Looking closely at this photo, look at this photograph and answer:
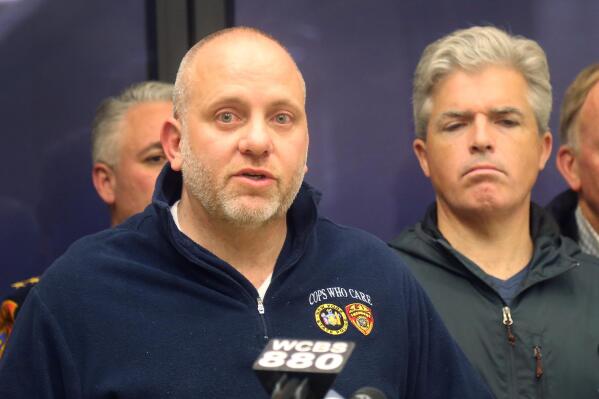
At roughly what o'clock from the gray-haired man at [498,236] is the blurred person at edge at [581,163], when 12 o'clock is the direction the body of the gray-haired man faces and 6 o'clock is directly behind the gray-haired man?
The blurred person at edge is roughly at 7 o'clock from the gray-haired man.

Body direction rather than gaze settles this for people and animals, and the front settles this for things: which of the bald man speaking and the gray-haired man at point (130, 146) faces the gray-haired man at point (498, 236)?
the gray-haired man at point (130, 146)

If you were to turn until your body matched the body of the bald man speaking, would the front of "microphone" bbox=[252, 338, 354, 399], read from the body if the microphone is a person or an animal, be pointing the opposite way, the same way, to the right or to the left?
the opposite way

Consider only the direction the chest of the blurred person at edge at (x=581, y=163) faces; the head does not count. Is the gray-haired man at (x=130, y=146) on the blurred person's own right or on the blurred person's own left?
on the blurred person's own right

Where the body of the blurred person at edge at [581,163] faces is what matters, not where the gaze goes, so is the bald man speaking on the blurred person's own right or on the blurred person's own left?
on the blurred person's own right

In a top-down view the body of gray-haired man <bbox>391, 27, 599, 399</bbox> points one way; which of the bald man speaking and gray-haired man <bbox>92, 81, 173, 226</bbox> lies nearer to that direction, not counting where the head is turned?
the bald man speaking

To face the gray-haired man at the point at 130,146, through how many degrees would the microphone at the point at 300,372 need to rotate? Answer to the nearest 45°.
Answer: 0° — it already faces them

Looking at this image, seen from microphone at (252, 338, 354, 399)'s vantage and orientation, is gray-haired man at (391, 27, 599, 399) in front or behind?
in front

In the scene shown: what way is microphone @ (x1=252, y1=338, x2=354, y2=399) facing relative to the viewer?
away from the camera

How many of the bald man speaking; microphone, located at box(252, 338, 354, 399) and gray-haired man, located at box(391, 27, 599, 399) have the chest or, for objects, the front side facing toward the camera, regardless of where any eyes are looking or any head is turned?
2

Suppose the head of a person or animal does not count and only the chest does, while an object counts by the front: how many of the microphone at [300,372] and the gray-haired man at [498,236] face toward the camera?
1
